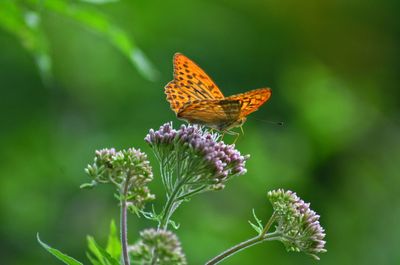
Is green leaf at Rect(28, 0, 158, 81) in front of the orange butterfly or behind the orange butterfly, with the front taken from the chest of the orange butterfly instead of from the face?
behind

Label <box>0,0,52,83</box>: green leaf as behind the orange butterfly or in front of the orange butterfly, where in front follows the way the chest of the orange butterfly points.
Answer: behind

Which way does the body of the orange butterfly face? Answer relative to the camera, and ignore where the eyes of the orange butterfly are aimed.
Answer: to the viewer's right
